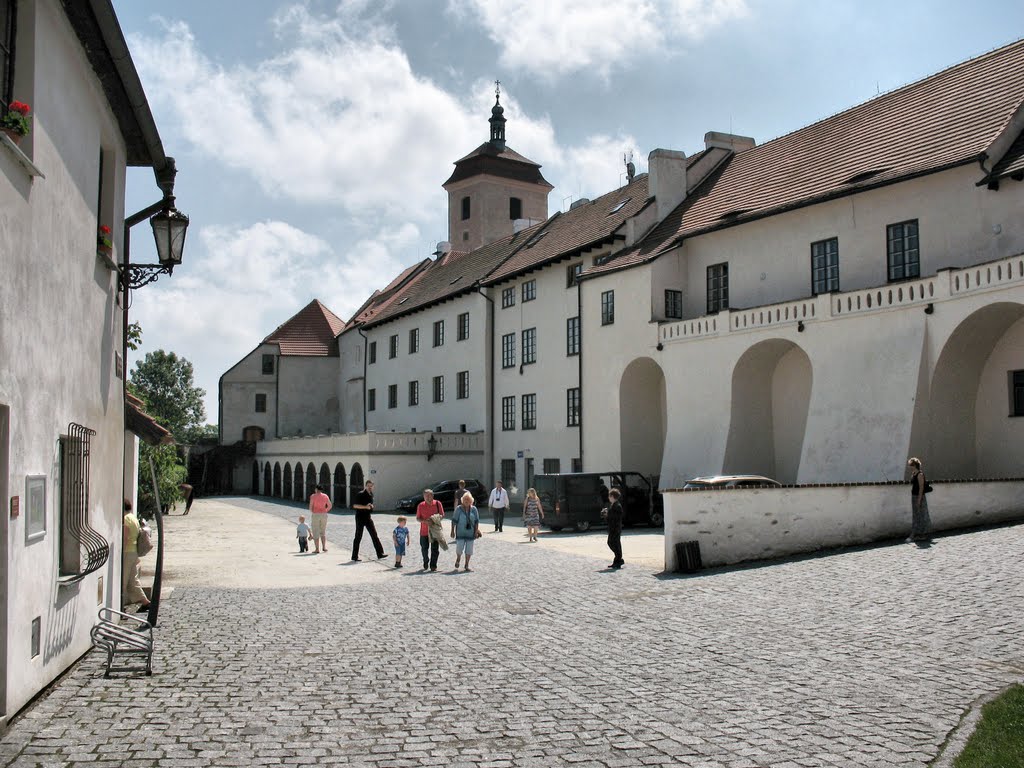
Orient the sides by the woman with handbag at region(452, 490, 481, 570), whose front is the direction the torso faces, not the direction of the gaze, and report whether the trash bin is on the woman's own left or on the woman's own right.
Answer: on the woman's own left

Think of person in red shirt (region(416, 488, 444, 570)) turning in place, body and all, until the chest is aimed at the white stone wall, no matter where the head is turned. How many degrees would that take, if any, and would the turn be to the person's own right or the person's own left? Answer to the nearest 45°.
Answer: approximately 90° to the person's own left

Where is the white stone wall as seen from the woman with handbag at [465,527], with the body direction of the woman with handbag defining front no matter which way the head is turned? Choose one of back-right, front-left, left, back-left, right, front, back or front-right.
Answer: left

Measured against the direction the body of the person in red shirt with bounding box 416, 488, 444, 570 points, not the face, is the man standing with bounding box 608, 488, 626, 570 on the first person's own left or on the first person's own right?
on the first person's own left

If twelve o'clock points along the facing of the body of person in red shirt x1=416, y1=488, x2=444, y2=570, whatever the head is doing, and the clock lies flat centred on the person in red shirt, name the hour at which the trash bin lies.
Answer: The trash bin is roughly at 10 o'clock from the person in red shirt.
